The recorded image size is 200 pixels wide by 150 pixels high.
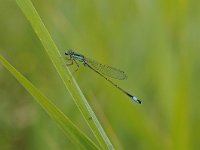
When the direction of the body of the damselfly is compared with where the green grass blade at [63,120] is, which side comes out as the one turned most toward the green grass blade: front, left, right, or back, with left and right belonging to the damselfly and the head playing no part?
front

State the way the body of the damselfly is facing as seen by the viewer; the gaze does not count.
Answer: to the viewer's left
